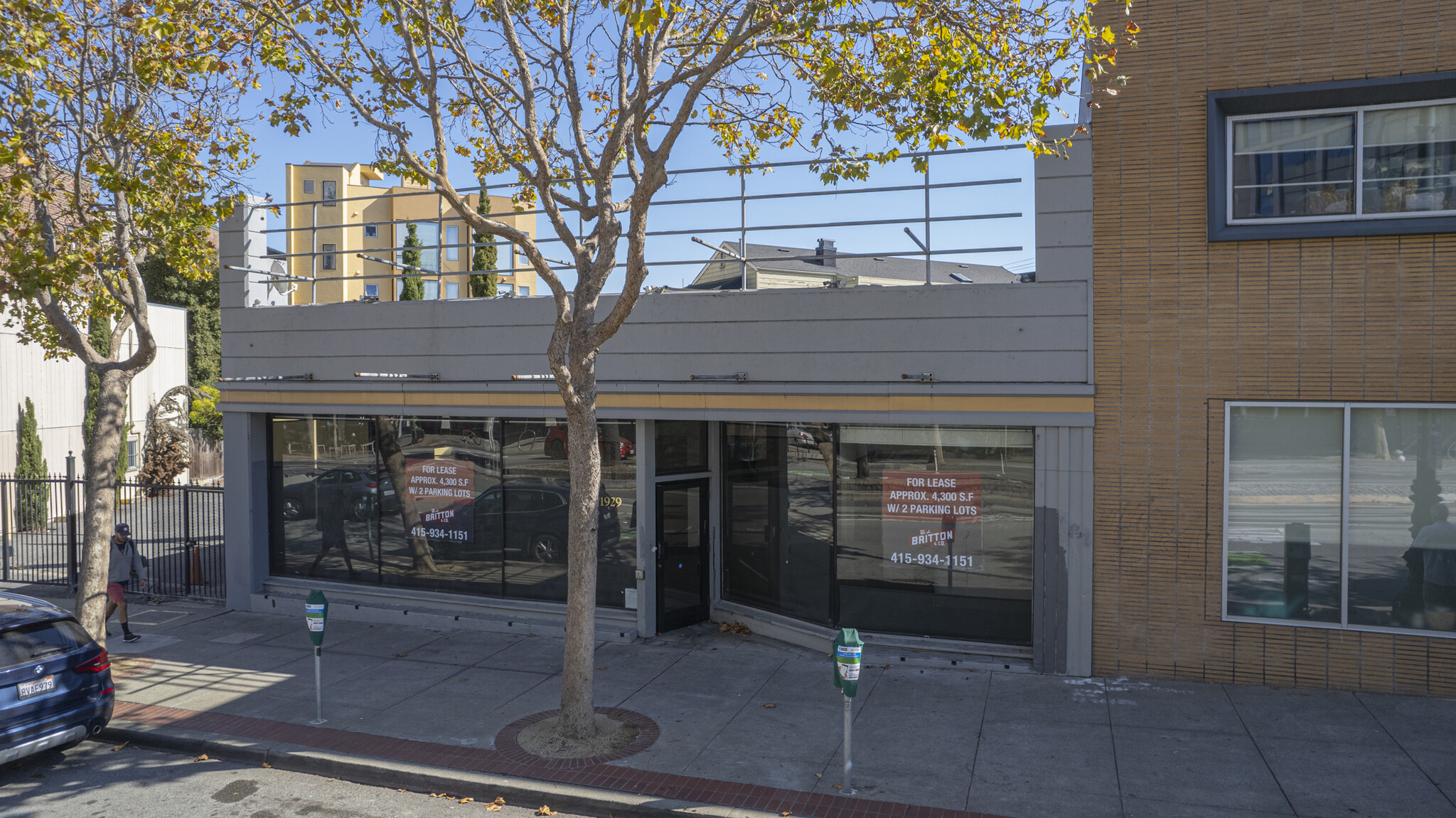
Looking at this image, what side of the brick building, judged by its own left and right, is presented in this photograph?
front

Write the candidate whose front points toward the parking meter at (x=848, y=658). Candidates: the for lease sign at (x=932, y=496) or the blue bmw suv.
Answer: the for lease sign

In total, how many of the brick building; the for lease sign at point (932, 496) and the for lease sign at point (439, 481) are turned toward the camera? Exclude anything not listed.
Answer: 3

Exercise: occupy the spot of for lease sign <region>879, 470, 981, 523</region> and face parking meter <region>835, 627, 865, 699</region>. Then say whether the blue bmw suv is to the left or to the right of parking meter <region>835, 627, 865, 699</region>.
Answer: right

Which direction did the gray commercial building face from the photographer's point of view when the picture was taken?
facing the viewer

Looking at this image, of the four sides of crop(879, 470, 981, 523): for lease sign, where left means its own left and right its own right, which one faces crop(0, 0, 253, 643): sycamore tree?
right

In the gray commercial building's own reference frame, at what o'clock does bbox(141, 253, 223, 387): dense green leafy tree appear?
The dense green leafy tree is roughly at 5 o'clock from the gray commercial building.

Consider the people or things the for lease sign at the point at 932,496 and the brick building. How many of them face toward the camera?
2

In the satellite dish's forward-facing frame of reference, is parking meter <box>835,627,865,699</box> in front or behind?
in front

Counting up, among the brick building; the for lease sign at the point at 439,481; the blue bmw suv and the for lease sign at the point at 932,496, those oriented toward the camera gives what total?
3

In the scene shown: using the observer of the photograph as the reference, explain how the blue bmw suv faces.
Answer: facing away from the viewer and to the left of the viewer
